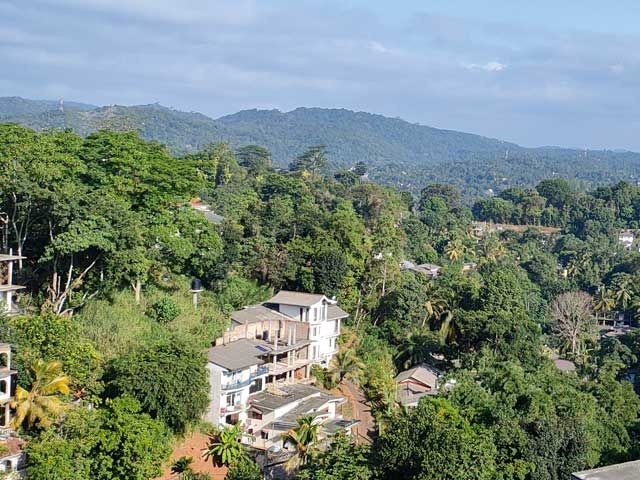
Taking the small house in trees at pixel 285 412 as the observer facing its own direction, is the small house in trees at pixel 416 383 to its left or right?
on its left

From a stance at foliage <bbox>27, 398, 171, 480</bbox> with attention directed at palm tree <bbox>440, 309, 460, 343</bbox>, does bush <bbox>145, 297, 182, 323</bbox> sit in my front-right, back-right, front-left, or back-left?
front-left

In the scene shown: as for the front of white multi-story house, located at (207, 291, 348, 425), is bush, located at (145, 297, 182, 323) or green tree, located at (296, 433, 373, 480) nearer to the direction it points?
the green tree

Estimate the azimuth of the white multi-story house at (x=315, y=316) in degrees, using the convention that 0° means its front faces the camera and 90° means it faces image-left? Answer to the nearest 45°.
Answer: approximately 315°

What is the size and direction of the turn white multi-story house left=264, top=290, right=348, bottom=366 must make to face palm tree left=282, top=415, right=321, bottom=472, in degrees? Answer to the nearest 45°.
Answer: approximately 45° to its right

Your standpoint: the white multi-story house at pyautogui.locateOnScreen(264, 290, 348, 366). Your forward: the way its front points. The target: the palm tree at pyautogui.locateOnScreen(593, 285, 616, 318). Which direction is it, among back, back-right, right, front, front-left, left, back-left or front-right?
left

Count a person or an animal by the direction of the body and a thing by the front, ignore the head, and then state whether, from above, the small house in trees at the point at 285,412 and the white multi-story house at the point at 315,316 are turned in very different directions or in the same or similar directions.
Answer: same or similar directions

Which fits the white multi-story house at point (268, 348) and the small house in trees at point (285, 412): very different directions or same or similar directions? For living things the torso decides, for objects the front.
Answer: same or similar directions

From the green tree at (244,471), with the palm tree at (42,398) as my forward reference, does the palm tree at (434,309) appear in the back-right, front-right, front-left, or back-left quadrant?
back-right

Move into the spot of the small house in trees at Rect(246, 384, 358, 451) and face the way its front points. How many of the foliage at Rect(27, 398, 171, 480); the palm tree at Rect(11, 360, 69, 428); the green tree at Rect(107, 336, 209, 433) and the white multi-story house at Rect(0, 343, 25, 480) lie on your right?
4

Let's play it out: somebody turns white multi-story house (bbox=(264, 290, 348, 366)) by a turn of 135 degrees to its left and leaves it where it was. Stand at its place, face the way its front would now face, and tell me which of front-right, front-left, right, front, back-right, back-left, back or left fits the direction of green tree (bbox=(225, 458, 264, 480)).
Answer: back

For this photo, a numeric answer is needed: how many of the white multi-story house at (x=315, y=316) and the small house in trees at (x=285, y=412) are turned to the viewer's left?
0

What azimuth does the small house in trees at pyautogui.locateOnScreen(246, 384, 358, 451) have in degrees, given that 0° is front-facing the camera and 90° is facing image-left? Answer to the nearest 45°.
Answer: approximately 315°

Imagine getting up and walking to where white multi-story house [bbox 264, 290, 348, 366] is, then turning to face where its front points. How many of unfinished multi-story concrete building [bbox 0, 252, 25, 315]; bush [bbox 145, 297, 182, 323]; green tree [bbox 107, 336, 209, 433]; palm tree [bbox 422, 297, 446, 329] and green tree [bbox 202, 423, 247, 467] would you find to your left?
1

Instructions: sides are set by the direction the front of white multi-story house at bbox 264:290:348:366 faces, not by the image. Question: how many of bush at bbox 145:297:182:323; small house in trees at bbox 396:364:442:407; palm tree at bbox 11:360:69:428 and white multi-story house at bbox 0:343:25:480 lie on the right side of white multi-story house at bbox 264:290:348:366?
3

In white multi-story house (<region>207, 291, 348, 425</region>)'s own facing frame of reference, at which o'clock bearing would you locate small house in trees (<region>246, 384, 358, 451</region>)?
The small house in trees is roughly at 1 o'clock from the white multi-story house.

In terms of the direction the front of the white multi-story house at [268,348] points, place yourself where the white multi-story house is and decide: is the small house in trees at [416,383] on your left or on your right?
on your left

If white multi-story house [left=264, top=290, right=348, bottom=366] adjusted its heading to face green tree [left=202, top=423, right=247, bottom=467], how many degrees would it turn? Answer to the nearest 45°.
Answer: approximately 45° to its right

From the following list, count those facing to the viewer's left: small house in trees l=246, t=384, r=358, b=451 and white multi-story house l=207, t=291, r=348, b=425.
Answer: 0

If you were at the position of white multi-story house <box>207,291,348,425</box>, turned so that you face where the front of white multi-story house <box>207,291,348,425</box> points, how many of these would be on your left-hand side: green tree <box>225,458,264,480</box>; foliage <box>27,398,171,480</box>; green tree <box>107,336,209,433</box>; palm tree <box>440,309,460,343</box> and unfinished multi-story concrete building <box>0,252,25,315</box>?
1
